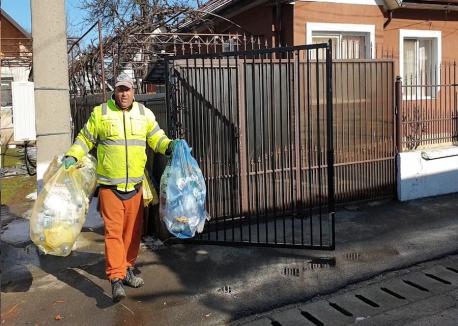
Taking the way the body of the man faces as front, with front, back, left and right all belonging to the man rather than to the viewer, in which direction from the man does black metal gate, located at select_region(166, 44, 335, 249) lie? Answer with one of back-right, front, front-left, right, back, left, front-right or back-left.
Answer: back-left

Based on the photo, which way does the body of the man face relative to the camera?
toward the camera

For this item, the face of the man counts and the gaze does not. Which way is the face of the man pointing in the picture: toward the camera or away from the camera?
toward the camera

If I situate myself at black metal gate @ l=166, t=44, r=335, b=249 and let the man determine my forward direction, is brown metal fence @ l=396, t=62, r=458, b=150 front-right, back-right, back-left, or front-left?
back-left

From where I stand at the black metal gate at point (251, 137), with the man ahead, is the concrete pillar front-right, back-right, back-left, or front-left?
front-right

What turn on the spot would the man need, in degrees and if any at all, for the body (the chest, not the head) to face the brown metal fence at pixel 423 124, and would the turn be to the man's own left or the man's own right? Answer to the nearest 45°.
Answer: approximately 135° to the man's own left
